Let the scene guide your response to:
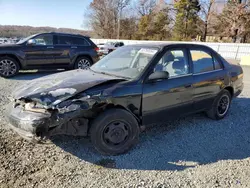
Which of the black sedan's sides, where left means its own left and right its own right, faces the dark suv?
right

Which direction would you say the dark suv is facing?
to the viewer's left

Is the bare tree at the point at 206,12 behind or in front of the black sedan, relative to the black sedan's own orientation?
behind

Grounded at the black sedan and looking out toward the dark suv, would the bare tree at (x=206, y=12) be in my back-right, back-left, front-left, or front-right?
front-right

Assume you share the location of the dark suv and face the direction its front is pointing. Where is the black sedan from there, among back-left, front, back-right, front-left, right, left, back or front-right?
left

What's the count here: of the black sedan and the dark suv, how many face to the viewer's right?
0

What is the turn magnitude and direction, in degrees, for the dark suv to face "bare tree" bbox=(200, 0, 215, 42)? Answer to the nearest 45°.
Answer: approximately 135° to its right
